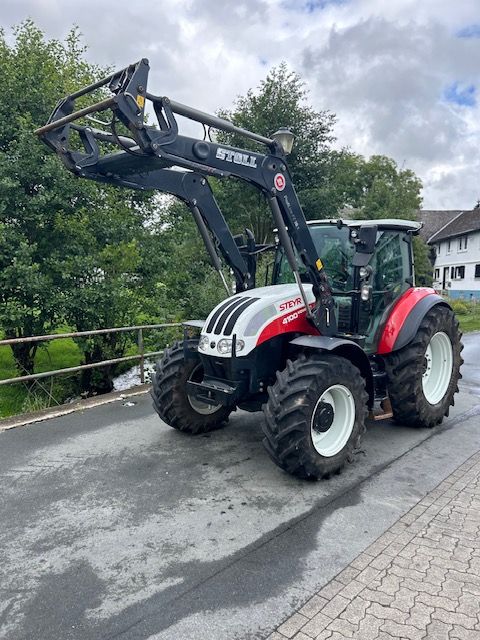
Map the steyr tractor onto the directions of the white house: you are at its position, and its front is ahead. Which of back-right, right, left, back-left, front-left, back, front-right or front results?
front-left

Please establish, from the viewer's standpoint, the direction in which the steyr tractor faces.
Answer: facing the viewer and to the left of the viewer

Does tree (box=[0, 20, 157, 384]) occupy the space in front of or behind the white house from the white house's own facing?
in front

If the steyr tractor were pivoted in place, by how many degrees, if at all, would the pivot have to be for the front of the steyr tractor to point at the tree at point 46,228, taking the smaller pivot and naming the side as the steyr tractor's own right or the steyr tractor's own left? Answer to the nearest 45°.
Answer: approximately 90° to the steyr tractor's own right

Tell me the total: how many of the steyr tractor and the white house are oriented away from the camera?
0

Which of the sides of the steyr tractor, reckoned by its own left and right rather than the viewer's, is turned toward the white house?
back
